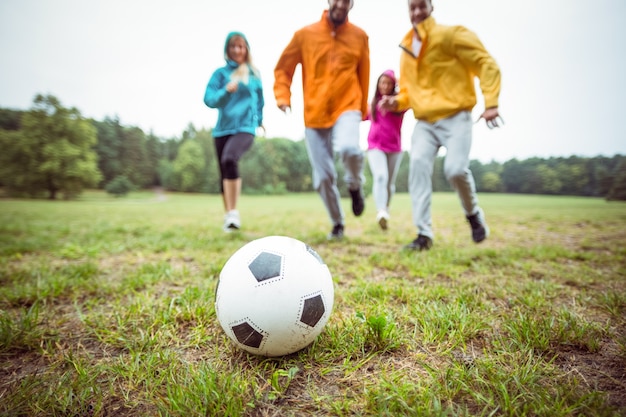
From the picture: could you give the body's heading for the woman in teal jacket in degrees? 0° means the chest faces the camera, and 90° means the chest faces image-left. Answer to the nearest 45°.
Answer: approximately 0°

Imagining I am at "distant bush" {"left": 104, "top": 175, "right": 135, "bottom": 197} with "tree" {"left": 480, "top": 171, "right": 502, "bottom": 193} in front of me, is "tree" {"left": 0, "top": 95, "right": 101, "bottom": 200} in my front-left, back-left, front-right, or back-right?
back-right

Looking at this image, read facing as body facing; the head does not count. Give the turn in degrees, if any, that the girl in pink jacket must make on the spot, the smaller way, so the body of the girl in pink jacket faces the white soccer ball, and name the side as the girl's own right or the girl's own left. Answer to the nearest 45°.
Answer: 0° — they already face it

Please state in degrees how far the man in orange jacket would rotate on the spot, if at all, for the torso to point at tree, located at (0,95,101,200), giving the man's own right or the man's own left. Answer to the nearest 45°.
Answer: approximately 135° to the man's own right

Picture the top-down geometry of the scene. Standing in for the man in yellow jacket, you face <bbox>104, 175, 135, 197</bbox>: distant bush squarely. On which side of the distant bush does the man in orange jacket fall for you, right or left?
left

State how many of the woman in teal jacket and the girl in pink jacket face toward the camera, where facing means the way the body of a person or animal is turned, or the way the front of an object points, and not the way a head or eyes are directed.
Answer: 2

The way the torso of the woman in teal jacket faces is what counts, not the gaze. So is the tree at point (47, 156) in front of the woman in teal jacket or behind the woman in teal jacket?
behind

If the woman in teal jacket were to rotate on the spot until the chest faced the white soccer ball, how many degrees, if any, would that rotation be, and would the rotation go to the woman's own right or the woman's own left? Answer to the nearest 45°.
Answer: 0° — they already face it
